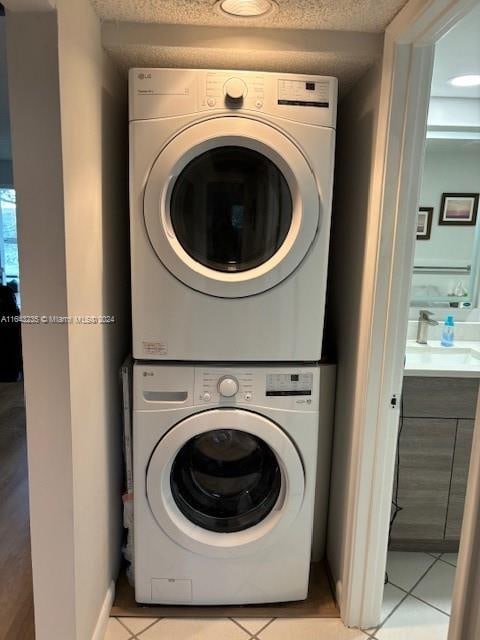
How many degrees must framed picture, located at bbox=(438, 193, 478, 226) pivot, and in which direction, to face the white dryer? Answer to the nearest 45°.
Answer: approximately 45° to its right

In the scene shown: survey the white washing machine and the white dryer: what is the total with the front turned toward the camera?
2

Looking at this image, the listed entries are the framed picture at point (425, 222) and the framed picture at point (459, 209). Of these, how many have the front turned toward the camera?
2

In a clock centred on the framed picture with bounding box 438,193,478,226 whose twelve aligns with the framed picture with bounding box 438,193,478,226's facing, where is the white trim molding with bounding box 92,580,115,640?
The white trim molding is roughly at 1 o'clock from the framed picture.

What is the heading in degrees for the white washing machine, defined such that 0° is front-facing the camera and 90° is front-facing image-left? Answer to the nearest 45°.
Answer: approximately 0°
